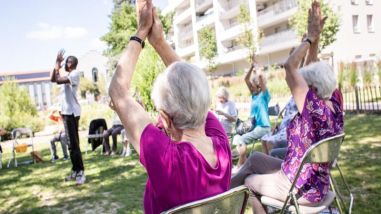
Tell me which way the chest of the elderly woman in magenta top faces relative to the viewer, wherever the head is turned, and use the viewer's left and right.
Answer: facing away from the viewer and to the left of the viewer

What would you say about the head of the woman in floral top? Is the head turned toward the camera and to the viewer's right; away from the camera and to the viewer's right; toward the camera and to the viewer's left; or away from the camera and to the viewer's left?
away from the camera and to the viewer's left

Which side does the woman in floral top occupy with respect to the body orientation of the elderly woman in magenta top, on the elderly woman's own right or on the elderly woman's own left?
on the elderly woman's own right

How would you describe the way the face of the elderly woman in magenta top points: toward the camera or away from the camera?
away from the camera

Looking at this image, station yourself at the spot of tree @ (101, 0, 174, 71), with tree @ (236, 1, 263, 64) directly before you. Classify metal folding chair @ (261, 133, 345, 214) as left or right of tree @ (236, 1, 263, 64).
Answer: right

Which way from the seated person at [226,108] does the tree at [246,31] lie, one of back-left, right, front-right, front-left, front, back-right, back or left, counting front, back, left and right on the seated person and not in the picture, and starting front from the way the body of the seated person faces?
back-right

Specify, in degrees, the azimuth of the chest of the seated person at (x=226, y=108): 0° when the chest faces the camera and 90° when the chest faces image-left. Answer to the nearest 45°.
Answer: approximately 45°

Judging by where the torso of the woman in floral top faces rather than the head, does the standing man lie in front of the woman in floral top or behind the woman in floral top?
in front

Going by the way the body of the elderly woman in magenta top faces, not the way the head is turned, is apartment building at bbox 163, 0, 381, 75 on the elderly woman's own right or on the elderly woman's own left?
on the elderly woman's own right

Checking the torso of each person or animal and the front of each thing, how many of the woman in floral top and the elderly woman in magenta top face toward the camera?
0

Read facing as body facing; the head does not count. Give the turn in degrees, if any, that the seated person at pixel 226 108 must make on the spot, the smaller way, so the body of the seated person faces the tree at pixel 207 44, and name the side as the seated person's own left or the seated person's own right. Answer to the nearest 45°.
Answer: approximately 135° to the seated person's own right
